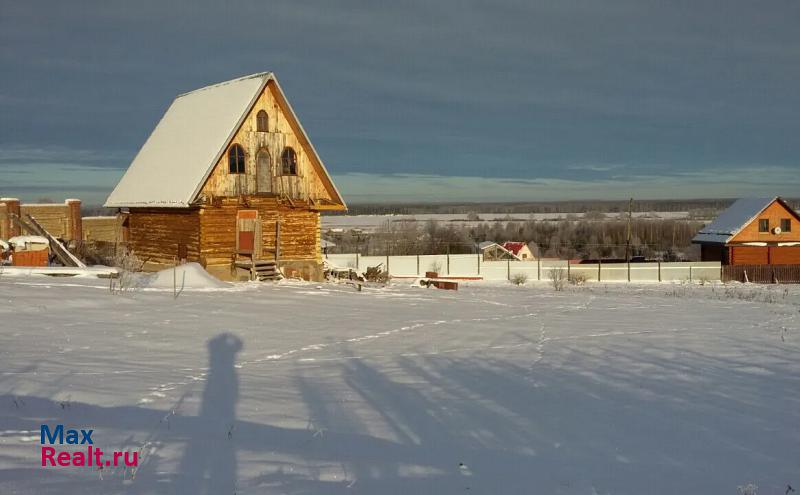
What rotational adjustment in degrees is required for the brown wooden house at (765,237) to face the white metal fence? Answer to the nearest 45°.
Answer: approximately 90° to its right

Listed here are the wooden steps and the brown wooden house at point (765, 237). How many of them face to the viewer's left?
0

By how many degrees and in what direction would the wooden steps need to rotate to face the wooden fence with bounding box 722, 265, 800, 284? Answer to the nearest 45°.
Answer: approximately 45° to its left

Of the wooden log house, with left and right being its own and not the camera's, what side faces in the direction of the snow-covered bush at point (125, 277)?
right

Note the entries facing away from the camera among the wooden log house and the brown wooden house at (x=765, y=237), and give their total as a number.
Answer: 0

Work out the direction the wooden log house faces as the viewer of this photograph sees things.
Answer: facing the viewer and to the right of the viewer

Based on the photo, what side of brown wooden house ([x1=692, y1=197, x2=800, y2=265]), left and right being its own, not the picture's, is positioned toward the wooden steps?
right

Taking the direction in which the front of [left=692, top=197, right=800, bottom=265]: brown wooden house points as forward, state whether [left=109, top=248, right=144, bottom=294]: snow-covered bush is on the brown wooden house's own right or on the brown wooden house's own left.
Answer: on the brown wooden house's own right

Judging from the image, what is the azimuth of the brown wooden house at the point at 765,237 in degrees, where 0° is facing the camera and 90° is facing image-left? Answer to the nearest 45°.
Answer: approximately 315°

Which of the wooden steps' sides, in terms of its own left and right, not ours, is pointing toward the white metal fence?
left

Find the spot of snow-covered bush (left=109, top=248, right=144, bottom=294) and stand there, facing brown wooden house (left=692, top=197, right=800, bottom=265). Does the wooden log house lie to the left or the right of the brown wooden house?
left

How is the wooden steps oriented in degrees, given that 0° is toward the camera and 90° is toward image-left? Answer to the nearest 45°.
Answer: approximately 315°

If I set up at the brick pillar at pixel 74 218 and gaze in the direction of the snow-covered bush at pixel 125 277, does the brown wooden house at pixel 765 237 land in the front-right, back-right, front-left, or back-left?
front-left

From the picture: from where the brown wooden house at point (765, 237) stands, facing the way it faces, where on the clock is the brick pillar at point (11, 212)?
The brick pillar is roughly at 3 o'clock from the brown wooden house.

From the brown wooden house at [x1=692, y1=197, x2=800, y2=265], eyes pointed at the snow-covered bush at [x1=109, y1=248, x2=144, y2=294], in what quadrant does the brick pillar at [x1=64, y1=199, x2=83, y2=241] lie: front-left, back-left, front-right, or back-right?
front-right

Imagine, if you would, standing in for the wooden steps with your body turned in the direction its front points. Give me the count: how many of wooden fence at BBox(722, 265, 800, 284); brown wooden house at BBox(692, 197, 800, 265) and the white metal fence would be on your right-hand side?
0

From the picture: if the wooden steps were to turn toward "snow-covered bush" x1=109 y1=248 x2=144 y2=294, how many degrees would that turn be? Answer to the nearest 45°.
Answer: approximately 90° to its right

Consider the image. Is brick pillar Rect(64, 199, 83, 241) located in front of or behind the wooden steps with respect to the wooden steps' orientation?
behind

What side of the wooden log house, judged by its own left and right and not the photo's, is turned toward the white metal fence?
left
